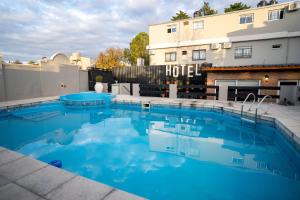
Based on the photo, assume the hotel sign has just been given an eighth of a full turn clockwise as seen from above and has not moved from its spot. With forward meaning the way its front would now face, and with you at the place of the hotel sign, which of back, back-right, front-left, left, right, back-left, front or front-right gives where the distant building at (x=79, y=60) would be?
right

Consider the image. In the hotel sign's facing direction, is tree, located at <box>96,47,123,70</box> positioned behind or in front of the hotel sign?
behind

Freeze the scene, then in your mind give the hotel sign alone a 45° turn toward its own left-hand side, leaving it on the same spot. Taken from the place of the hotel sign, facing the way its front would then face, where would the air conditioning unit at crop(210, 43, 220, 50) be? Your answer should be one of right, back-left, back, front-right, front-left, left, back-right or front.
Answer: left

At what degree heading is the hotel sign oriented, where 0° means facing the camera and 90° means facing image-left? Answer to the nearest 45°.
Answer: approximately 0°

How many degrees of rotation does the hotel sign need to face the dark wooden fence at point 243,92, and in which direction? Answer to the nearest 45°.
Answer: approximately 90° to its left

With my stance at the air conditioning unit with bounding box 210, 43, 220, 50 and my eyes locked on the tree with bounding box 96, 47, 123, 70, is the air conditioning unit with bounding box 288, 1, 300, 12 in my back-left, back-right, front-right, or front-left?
back-right

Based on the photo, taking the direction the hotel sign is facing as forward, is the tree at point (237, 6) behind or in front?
behind

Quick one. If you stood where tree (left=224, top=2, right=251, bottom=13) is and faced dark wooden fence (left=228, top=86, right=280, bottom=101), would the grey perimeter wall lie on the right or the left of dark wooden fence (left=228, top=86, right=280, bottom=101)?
right

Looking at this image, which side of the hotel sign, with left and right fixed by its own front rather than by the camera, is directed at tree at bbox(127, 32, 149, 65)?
back
